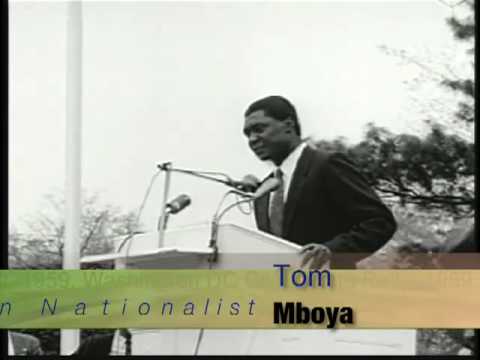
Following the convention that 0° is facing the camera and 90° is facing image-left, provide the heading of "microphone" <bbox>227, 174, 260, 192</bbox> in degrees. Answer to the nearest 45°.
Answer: approximately 270°

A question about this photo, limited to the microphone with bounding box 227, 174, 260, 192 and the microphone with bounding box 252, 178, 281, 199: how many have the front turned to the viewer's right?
2

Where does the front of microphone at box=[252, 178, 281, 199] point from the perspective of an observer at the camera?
facing to the right of the viewer

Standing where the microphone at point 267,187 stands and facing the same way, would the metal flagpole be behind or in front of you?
behind

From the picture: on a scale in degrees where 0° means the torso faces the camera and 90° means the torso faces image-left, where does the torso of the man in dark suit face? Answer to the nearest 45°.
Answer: approximately 45°

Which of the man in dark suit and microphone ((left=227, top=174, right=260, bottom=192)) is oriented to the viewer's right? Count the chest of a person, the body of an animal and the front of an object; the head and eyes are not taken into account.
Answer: the microphone
